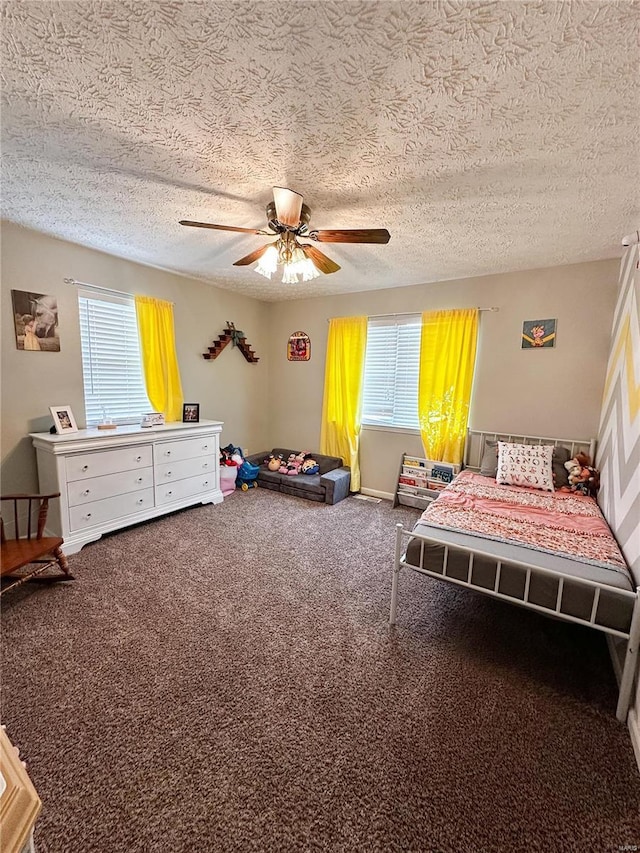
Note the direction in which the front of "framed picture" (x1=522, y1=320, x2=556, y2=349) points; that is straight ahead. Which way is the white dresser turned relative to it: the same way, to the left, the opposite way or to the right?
to the left

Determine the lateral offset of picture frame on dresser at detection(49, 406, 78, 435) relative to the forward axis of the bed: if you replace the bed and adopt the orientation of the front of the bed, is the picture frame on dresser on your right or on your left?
on your right

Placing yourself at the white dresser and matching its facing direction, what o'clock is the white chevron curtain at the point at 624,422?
The white chevron curtain is roughly at 12 o'clock from the white dresser.

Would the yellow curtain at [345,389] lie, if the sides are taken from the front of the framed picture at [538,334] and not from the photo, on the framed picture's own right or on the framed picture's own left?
on the framed picture's own right

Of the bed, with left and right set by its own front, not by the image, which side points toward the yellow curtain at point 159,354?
right

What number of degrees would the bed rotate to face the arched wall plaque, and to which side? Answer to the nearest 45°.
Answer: approximately 135° to its right

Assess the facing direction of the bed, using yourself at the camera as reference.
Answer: facing the viewer

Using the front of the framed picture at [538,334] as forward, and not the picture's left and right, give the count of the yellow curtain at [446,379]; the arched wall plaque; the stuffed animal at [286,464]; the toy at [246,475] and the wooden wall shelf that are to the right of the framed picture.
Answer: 5

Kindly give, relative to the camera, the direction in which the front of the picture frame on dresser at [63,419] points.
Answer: facing the viewer and to the right of the viewer

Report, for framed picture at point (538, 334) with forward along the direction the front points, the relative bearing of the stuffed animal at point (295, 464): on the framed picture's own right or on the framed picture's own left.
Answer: on the framed picture's own right

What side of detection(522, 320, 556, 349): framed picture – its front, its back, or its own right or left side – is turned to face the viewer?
front

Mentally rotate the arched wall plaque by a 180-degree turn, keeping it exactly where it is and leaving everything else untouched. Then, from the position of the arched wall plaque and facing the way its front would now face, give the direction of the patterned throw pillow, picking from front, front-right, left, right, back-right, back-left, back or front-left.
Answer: back-right

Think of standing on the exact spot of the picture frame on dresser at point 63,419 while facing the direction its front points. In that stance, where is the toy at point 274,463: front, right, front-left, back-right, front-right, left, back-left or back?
front-left

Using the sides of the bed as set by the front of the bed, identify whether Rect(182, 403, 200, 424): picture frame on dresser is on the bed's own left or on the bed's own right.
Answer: on the bed's own right

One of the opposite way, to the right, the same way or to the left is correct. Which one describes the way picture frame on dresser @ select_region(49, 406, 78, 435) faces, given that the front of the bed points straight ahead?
to the left
